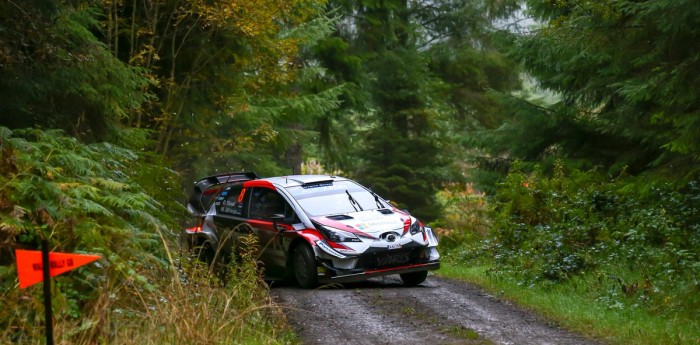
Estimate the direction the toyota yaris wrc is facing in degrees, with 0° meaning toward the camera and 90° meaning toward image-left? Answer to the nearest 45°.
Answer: approximately 315°

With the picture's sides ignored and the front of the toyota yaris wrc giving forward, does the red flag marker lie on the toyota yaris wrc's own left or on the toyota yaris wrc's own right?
on the toyota yaris wrc's own right
